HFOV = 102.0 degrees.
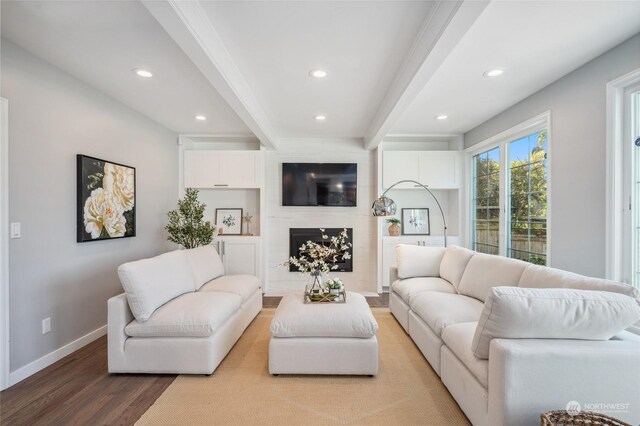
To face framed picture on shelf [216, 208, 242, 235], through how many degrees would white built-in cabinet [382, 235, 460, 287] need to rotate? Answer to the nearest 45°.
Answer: approximately 90° to its right

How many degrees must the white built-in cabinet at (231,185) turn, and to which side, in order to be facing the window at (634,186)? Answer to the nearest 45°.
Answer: approximately 45° to its left

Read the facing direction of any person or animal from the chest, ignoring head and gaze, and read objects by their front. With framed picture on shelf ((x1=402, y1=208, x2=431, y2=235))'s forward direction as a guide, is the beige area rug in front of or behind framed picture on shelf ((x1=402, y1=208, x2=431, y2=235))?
in front

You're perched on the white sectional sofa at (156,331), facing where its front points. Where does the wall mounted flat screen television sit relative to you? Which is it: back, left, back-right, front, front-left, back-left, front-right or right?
left

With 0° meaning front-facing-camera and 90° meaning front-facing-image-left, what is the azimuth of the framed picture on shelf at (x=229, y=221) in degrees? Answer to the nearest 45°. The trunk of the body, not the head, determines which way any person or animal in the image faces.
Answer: approximately 0°

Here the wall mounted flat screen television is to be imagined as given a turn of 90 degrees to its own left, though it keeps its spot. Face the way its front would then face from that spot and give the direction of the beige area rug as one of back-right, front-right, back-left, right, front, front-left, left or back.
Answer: right

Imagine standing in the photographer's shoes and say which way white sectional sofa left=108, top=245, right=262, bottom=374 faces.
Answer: facing the viewer and to the right of the viewer

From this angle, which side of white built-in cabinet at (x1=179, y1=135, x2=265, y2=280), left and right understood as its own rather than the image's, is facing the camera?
front

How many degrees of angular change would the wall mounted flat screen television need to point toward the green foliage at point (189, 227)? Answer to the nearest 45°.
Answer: approximately 90° to its right

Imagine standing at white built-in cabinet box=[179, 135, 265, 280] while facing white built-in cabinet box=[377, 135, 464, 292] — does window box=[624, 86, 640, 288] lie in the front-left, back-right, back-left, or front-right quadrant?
front-right

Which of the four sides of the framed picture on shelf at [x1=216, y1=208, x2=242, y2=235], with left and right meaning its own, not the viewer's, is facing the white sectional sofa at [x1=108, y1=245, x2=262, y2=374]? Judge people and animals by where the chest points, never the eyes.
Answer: front

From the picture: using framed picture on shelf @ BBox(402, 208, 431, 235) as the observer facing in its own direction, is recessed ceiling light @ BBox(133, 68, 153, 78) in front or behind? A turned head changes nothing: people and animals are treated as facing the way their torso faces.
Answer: in front

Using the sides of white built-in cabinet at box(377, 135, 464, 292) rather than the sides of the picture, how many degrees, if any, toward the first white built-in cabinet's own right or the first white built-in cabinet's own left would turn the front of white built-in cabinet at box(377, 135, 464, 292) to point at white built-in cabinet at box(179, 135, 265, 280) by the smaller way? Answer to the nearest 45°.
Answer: approximately 90° to the first white built-in cabinet's own right

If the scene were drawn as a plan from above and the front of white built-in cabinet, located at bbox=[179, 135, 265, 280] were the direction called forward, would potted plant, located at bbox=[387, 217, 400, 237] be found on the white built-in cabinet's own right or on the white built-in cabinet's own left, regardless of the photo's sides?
on the white built-in cabinet's own left

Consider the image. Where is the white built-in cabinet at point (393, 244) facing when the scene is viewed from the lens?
facing the viewer

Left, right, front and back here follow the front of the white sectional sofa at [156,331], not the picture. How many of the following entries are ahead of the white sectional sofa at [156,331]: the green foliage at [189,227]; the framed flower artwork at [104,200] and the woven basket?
1
